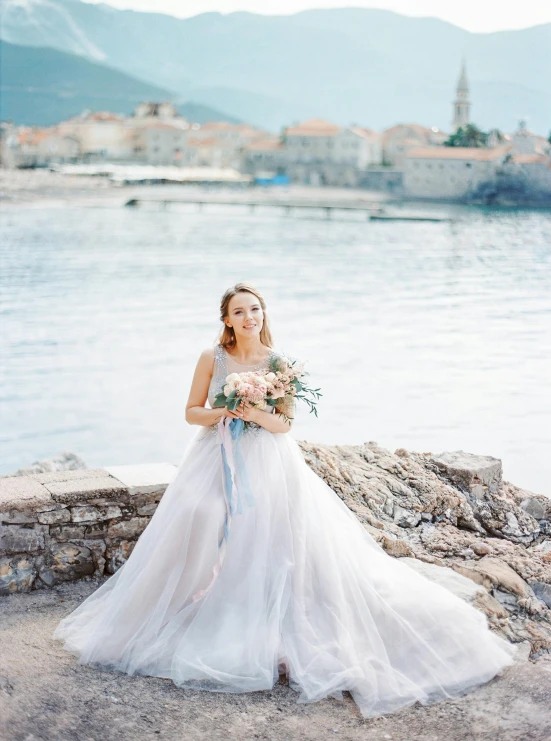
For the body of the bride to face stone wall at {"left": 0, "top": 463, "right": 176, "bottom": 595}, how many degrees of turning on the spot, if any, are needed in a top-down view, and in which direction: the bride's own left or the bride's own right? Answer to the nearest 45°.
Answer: approximately 135° to the bride's own right

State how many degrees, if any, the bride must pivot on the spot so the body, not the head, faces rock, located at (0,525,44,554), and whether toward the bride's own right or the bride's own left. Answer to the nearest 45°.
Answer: approximately 135° to the bride's own right

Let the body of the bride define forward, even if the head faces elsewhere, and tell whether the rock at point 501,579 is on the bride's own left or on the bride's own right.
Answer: on the bride's own left

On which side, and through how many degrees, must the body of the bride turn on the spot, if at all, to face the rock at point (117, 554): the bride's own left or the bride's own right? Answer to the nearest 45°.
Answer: approximately 135° to the bride's own right

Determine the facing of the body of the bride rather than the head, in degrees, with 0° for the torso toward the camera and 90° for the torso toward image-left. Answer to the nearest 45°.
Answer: approximately 0°

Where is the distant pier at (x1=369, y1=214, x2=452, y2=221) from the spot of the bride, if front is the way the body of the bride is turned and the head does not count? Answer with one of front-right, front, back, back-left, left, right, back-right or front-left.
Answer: back

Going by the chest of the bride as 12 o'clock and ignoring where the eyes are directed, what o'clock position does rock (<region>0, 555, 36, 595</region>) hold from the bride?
The rock is roughly at 4 o'clock from the bride.

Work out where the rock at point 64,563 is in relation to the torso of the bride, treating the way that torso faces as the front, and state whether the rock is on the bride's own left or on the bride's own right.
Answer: on the bride's own right
